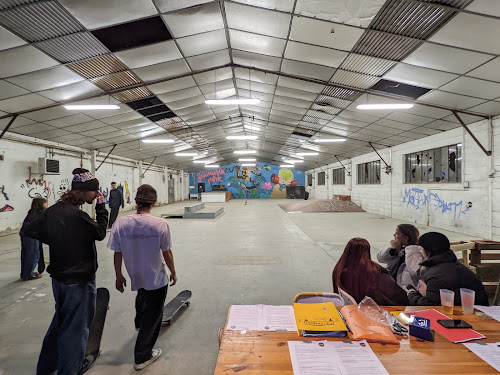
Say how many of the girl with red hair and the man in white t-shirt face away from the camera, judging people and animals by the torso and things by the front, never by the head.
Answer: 2

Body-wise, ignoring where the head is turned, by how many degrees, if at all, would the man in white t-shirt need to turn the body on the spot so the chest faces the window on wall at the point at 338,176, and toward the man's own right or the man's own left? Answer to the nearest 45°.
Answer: approximately 45° to the man's own right

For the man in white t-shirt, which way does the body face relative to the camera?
away from the camera

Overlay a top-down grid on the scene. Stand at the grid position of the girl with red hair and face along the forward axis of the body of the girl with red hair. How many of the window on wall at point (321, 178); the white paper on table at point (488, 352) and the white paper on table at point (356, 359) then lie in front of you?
1

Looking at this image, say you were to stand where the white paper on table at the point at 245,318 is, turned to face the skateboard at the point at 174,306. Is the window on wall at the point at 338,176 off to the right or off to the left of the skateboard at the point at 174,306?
right

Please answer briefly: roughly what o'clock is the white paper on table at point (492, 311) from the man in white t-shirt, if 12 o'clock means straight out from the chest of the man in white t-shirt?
The white paper on table is roughly at 4 o'clock from the man in white t-shirt.

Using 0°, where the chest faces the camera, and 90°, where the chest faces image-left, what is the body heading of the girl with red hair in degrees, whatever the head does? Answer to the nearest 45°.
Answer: approximately 180°

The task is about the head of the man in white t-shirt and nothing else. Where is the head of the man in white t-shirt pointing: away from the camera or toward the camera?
away from the camera

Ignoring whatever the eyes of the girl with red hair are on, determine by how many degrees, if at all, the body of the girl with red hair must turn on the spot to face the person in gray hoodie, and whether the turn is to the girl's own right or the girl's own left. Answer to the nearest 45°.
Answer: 0° — they already face them

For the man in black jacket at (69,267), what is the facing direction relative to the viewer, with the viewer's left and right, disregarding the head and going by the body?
facing away from the viewer and to the right of the viewer

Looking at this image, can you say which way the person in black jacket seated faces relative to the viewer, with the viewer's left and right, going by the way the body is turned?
facing away from the viewer and to the left of the viewer

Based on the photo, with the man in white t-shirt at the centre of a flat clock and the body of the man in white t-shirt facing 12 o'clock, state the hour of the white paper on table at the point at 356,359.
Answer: The white paper on table is roughly at 5 o'clock from the man in white t-shirt.
